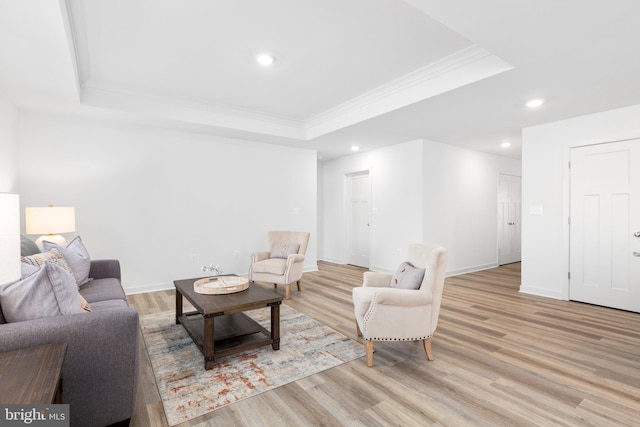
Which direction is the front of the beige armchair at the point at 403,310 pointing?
to the viewer's left

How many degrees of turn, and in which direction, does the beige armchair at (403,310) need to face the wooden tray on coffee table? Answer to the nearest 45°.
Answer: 0° — it already faces it

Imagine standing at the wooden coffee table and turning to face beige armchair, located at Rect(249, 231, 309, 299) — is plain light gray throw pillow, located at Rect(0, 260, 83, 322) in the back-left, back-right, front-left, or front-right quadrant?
back-left

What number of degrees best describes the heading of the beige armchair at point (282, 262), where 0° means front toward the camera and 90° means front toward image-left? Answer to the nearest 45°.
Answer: approximately 45°

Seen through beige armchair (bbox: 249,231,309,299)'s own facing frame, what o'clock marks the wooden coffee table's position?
The wooden coffee table is roughly at 11 o'clock from the beige armchair.
